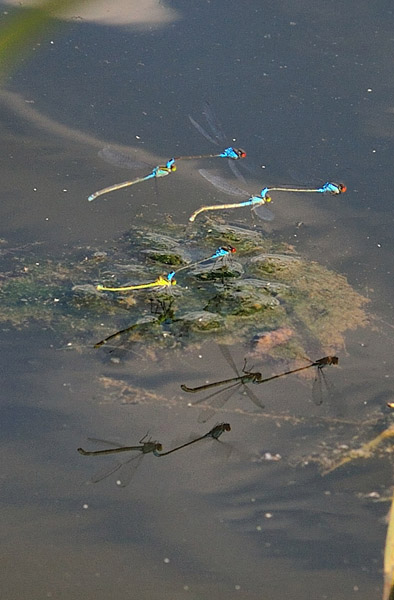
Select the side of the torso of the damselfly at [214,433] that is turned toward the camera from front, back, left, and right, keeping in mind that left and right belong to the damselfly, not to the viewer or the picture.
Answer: right

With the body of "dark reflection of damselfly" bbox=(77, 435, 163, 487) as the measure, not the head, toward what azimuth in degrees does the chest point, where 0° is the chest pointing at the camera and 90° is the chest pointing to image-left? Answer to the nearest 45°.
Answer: approximately 270°

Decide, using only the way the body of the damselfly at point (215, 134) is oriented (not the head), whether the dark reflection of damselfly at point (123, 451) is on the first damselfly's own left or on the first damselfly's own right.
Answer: on the first damselfly's own right

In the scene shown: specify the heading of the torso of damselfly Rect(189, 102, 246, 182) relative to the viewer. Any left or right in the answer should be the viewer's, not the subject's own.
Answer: facing to the right of the viewer

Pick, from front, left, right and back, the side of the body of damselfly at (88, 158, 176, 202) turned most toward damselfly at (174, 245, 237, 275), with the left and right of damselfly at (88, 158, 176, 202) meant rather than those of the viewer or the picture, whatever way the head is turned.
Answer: right

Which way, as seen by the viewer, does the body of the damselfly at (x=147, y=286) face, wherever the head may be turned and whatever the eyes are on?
to the viewer's right

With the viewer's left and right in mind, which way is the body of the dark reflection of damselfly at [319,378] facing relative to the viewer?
facing to the right of the viewer

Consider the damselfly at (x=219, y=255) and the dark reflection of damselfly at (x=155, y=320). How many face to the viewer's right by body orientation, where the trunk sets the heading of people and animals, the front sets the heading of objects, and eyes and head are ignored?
2

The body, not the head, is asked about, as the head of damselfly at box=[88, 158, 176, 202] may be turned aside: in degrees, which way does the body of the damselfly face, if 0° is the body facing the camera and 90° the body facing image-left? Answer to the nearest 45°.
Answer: approximately 270°

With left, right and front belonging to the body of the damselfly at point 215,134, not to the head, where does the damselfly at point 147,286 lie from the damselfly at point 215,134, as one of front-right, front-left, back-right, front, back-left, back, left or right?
right

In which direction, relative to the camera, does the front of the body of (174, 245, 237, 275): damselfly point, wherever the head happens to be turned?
to the viewer's right
